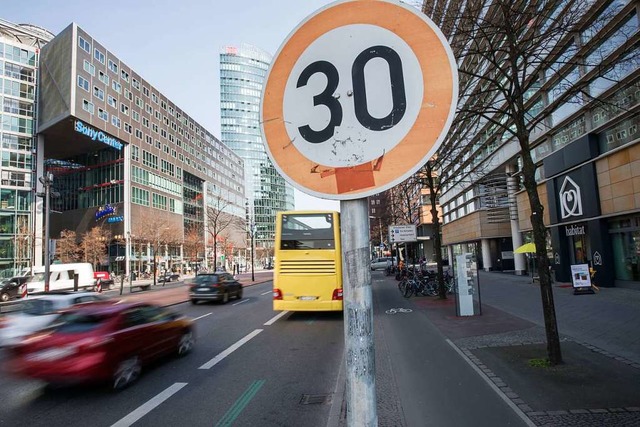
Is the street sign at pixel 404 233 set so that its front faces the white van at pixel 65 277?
no

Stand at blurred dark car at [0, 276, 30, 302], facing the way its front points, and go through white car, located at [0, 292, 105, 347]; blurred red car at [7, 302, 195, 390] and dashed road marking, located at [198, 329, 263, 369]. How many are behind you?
0

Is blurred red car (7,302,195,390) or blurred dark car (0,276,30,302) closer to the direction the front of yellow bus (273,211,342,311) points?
the blurred dark car

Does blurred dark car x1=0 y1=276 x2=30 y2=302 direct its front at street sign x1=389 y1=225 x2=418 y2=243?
no

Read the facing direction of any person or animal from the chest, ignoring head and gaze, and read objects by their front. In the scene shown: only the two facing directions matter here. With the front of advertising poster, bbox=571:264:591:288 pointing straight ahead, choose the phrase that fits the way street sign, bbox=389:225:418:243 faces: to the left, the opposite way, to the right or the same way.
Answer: the same way

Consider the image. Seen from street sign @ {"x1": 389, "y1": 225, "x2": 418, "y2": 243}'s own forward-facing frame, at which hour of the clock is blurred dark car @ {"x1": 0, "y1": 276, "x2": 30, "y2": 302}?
The blurred dark car is roughly at 3 o'clock from the street sign.

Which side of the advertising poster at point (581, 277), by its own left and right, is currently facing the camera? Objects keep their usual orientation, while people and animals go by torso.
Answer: front

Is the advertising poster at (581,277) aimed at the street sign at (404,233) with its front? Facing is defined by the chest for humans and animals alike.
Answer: no

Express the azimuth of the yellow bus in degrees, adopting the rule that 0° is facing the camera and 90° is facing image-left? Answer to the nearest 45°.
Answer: approximately 180°

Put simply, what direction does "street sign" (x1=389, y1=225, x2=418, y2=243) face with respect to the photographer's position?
facing the viewer
